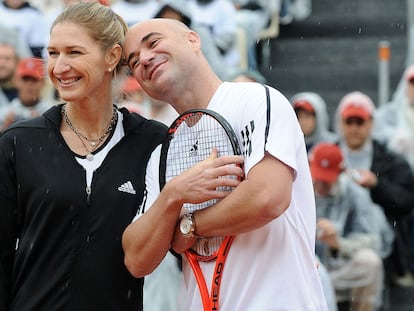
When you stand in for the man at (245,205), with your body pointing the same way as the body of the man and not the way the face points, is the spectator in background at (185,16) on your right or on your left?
on your right

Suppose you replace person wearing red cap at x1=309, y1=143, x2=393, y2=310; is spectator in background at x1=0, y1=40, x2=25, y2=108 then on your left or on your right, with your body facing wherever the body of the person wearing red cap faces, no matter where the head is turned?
on your right

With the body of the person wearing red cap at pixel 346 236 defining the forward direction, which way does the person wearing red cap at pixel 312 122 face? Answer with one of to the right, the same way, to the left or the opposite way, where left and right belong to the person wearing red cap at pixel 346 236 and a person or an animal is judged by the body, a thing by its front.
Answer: the same way

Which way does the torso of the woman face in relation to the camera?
toward the camera

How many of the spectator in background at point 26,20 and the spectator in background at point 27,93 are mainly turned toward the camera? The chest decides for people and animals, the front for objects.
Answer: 2

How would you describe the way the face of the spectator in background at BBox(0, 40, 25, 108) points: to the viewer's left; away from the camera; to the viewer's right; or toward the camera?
toward the camera

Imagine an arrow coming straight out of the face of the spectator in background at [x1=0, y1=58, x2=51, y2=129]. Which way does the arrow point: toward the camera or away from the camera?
toward the camera

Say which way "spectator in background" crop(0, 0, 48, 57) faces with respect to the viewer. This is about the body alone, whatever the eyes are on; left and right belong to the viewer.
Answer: facing the viewer

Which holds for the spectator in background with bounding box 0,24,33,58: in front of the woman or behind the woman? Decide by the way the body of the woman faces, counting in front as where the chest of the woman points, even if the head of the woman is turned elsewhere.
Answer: behind

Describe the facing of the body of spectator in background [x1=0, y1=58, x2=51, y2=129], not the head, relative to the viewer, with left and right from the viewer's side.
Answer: facing the viewer

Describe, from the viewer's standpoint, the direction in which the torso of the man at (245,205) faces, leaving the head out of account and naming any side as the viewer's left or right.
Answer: facing the viewer and to the left of the viewer

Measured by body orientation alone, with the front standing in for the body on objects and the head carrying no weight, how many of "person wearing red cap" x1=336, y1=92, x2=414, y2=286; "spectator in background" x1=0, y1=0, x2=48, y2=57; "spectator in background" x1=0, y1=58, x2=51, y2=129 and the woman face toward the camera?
4

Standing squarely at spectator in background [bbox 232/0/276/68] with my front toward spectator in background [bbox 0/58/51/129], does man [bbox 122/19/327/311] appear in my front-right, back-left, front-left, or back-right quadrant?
front-left

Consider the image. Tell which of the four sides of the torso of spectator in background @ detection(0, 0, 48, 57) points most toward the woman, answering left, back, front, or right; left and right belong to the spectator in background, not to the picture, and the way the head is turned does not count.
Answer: front
